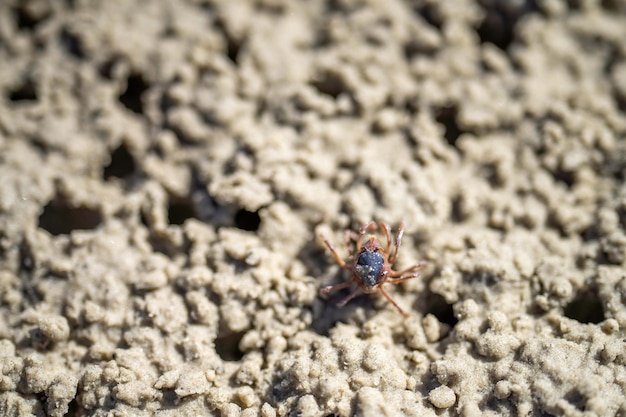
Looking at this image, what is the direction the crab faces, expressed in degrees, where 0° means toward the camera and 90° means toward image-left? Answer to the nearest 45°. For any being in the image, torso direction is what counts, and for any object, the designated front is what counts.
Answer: approximately 180°
